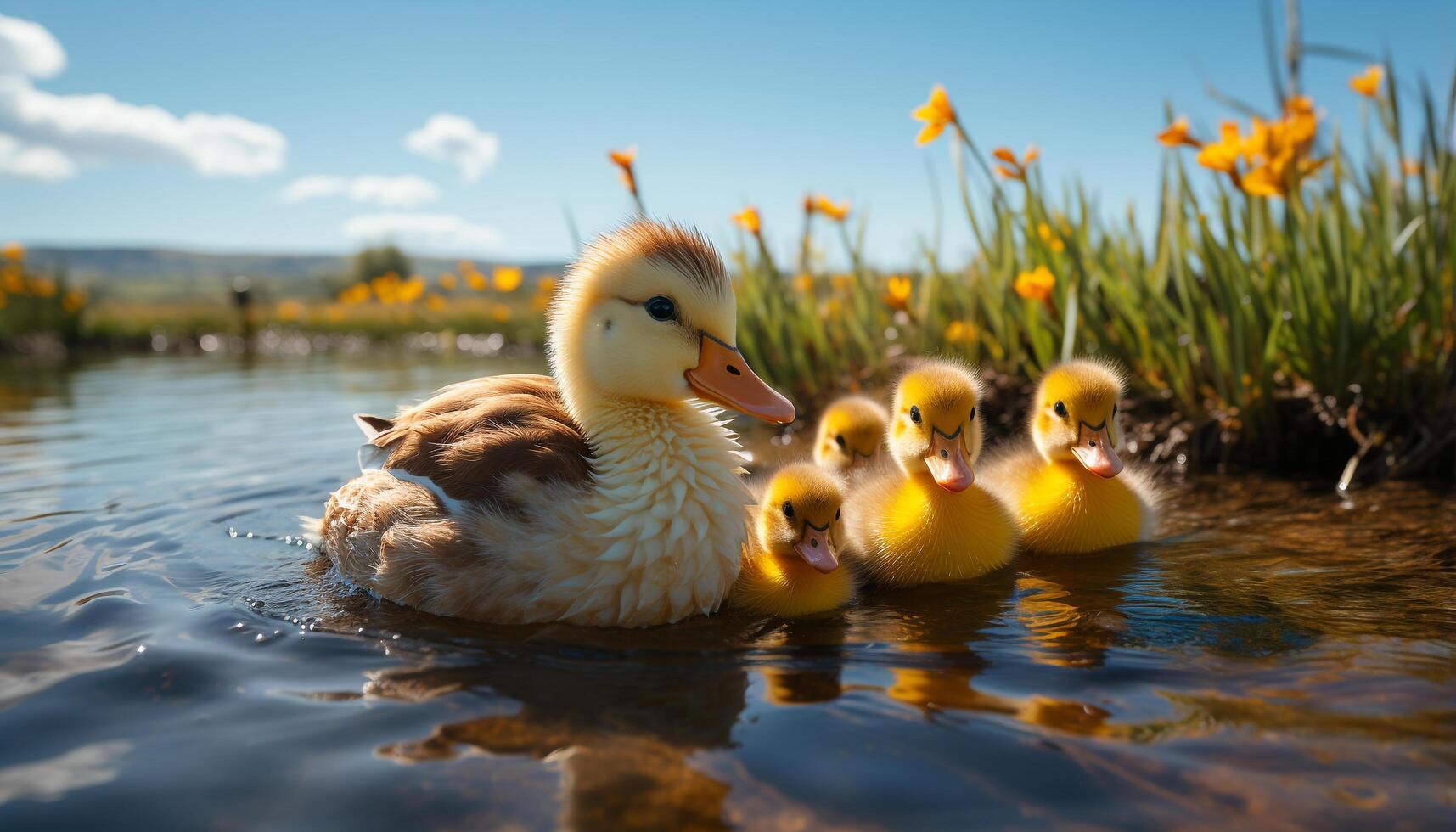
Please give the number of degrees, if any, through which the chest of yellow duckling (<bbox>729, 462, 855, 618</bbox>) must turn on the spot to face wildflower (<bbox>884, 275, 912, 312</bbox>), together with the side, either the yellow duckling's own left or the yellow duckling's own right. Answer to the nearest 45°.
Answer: approximately 135° to the yellow duckling's own left

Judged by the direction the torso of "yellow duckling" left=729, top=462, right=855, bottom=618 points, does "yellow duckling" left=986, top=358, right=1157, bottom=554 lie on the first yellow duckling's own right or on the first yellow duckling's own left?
on the first yellow duckling's own left

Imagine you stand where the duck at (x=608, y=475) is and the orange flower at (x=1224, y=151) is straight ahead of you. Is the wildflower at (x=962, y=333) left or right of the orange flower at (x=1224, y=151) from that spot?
left

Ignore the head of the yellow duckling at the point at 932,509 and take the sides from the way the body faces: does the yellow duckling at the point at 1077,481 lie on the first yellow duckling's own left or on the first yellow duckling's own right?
on the first yellow duckling's own left

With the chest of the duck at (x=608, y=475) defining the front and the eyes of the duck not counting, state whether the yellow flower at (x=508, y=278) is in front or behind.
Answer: behind

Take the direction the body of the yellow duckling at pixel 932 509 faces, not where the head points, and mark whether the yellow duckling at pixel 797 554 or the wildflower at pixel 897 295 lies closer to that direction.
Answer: the yellow duckling

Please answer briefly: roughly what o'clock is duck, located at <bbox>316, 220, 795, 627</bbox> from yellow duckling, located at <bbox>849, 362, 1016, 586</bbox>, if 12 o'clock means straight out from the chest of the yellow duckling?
The duck is roughly at 2 o'clock from the yellow duckling.

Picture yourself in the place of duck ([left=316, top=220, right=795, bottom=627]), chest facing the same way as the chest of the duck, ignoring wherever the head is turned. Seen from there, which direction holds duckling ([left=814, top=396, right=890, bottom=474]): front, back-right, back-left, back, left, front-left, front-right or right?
left

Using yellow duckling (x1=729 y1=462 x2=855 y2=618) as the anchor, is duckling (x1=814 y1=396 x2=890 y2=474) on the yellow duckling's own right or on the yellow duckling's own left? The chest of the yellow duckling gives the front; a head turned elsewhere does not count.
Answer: on the yellow duckling's own left

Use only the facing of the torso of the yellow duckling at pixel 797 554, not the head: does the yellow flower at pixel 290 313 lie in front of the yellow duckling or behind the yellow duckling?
behind
